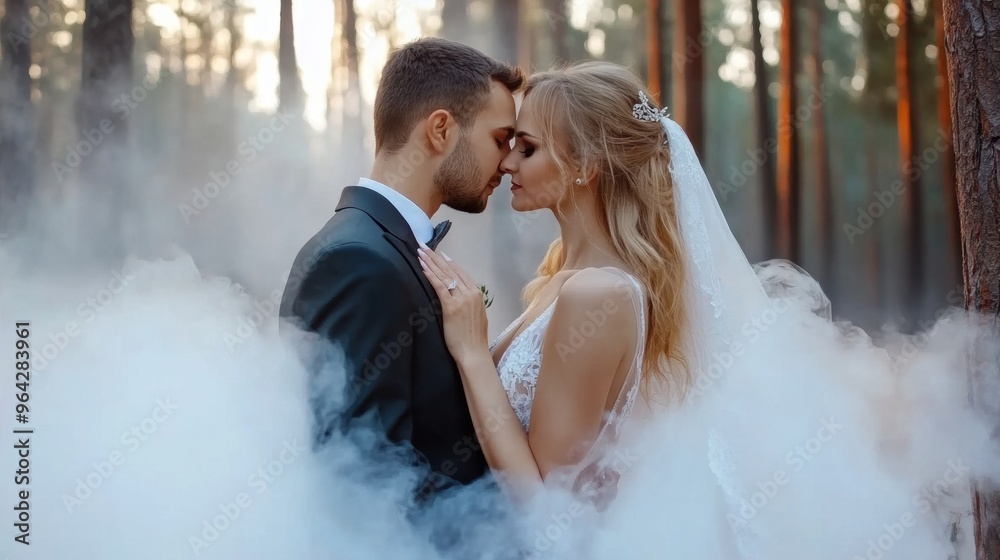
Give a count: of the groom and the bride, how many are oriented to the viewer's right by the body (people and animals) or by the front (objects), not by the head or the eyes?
1

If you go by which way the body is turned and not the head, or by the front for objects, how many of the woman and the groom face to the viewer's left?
1

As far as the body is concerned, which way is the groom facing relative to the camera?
to the viewer's right

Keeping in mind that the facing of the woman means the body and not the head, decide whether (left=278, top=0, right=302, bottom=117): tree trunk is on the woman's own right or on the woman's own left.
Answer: on the woman's own right

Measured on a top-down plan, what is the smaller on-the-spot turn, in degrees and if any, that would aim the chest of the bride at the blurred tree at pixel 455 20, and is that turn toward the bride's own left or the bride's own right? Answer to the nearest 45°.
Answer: approximately 45° to the bride's own right

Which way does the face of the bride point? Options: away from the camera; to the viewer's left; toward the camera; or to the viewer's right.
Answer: to the viewer's left

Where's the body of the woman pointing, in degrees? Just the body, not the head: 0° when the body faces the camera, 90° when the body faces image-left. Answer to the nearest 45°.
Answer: approximately 90°

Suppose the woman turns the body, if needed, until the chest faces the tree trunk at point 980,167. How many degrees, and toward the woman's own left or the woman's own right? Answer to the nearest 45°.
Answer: approximately 180°

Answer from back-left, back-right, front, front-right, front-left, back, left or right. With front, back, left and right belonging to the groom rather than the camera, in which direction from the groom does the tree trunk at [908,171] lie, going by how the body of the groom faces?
front-left

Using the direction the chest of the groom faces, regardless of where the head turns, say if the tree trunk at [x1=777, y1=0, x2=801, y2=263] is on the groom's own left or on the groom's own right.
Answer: on the groom's own left

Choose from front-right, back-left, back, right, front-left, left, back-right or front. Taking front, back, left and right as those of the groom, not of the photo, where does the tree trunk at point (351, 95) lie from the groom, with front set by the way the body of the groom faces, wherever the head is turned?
left

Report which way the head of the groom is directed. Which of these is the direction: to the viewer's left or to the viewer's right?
to the viewer's right

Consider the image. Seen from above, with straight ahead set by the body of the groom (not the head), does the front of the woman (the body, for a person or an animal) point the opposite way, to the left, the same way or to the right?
the opposite way
